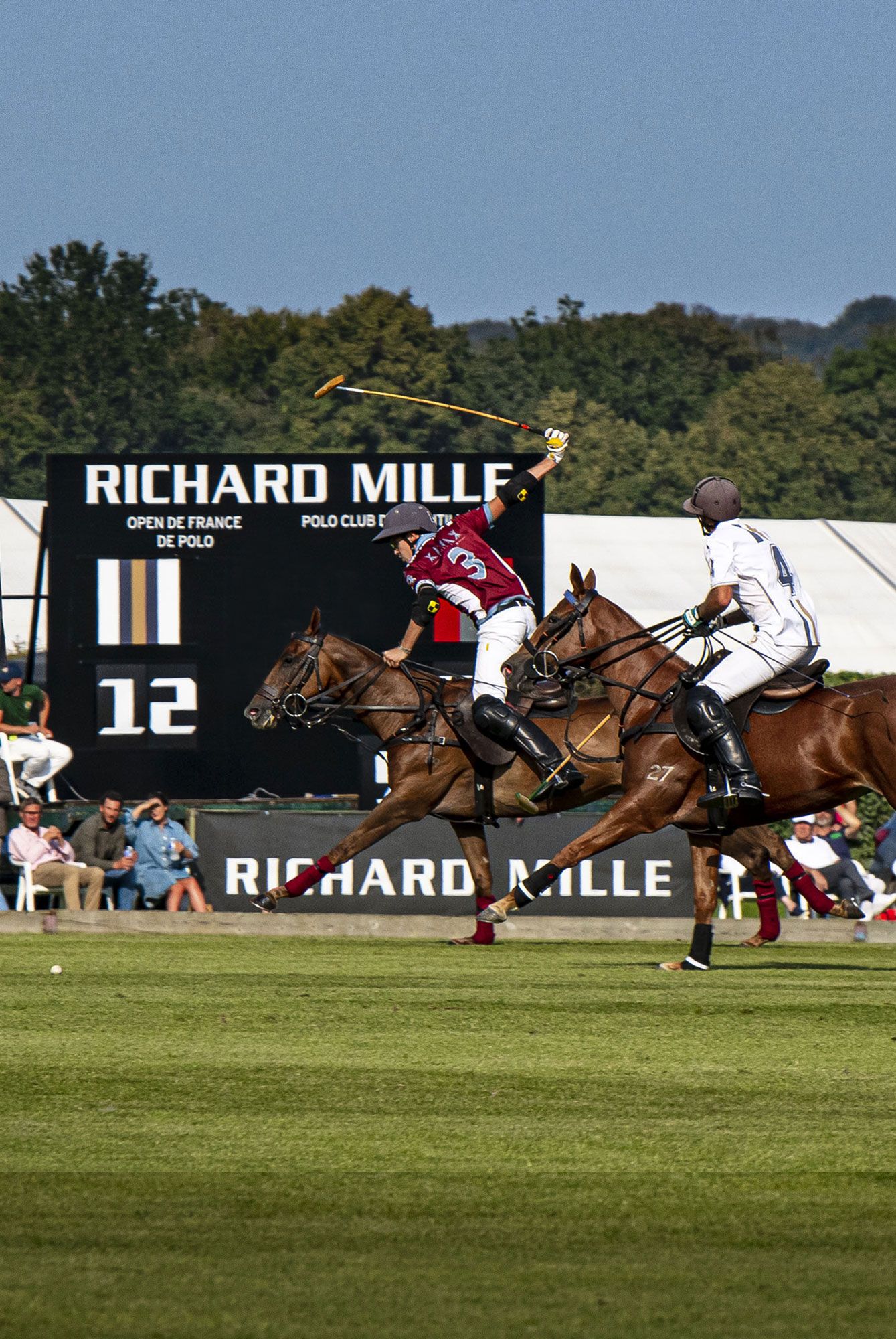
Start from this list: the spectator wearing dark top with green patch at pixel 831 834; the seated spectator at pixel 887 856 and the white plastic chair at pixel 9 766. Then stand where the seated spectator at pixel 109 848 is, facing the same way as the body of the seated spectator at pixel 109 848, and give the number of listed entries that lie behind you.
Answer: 1

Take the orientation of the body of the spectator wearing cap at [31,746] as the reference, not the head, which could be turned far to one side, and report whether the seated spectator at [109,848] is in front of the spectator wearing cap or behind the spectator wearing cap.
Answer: in front

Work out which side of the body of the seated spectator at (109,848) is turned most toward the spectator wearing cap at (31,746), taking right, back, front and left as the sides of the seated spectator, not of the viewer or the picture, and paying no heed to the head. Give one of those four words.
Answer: back

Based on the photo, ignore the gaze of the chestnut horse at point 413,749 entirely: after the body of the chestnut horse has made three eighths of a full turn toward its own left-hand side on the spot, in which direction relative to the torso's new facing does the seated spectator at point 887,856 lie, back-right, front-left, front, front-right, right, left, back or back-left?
left

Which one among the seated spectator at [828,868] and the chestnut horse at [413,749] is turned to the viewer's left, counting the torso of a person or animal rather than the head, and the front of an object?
the chestnut horse

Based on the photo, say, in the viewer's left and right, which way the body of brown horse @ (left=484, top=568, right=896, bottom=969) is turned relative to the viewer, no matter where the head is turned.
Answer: facing to the left of the viewer

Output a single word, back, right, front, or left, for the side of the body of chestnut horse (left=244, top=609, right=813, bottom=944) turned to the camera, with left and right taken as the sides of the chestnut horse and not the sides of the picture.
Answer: left

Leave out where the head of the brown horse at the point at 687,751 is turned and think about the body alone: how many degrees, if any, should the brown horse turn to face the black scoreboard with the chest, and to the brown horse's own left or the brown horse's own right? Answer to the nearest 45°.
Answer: approximately 45° to the brown horse's own right

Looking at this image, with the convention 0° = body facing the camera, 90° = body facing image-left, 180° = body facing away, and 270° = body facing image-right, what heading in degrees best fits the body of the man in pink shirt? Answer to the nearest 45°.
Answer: approximately 315°

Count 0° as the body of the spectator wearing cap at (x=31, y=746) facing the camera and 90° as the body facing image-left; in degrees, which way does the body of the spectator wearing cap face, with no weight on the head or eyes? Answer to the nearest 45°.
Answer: approximately 315°

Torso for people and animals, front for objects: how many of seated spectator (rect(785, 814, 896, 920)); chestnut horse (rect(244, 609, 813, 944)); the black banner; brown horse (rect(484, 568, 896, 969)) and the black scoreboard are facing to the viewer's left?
2

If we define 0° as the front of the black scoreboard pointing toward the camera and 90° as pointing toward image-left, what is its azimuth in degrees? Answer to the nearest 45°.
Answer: approximately 0°

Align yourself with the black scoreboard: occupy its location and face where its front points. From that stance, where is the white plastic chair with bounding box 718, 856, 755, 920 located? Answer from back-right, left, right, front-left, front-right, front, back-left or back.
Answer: left

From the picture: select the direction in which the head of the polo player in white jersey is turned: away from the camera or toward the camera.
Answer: away from the camera

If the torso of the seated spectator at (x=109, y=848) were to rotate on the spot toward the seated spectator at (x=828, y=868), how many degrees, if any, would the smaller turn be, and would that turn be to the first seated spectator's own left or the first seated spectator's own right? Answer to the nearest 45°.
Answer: approximately 45° to the first seated spectator's own left
